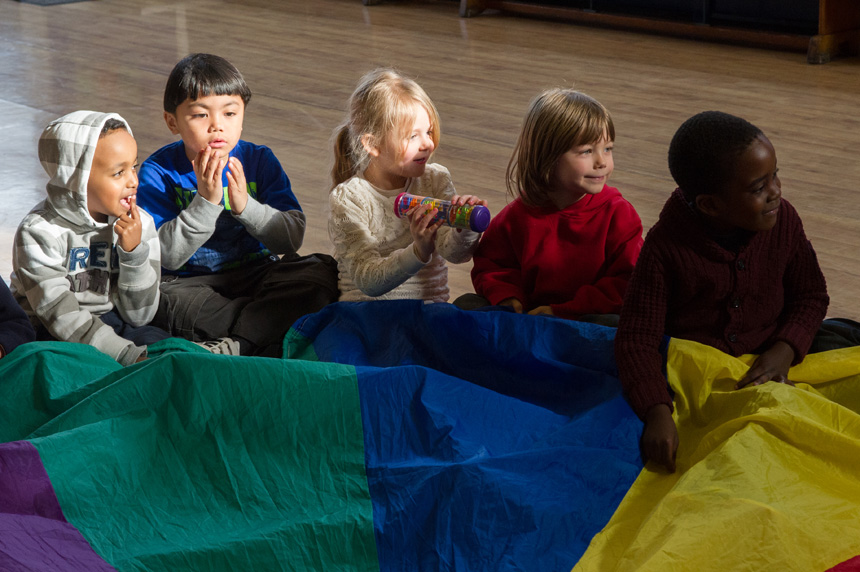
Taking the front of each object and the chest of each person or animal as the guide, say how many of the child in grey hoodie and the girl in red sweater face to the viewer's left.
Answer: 0

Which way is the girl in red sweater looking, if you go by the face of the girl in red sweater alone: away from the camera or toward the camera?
toward the camera

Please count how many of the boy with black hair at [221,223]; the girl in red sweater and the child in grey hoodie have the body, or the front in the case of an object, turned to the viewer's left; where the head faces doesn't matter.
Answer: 0

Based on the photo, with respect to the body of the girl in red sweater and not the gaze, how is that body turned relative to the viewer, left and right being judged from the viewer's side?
facing the viewer

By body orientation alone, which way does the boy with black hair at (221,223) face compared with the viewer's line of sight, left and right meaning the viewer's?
facing the viewer and to the right of the viewer

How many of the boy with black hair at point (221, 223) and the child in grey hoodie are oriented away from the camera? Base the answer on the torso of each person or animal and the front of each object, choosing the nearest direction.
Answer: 0

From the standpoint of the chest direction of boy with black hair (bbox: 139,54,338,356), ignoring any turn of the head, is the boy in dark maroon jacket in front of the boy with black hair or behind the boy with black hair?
in front
